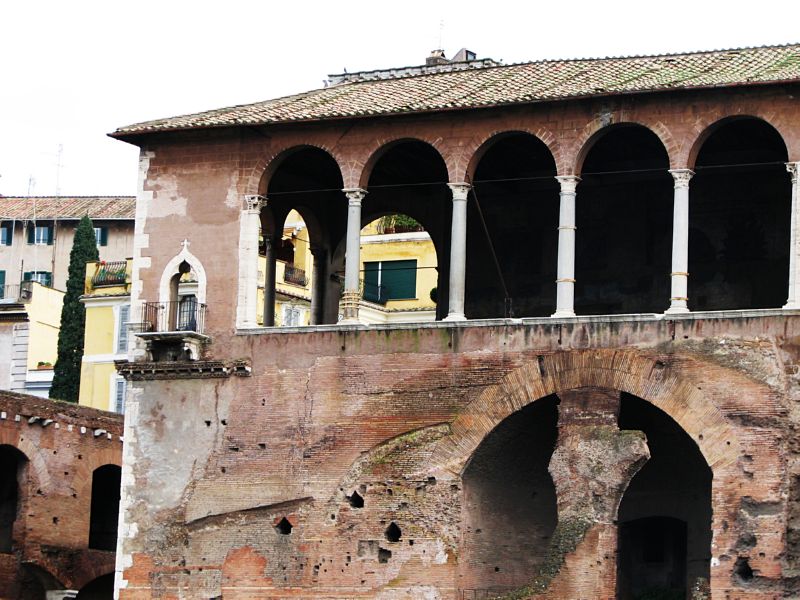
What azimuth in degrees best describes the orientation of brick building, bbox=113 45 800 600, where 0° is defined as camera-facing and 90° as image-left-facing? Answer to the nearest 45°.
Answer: approximately 0°

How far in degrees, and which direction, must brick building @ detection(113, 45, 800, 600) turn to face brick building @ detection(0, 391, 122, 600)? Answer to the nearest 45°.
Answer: approximately 135° to its right
